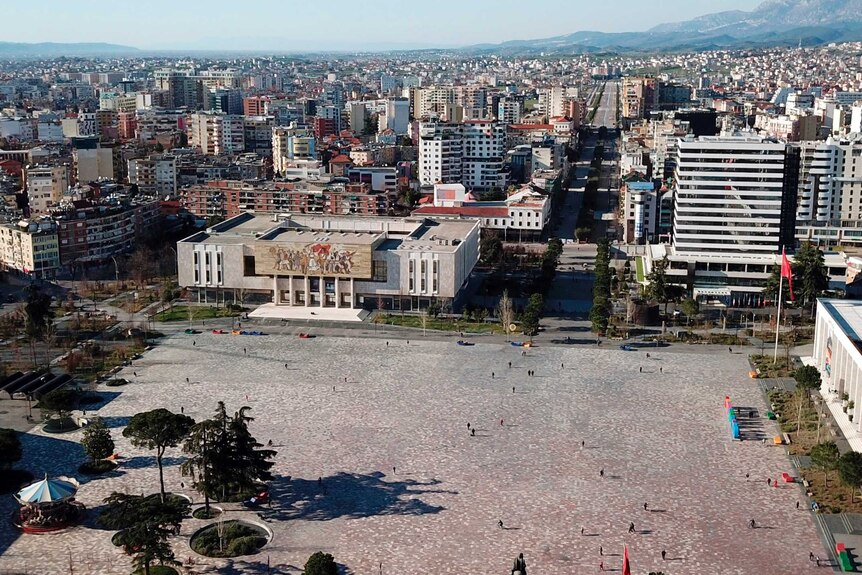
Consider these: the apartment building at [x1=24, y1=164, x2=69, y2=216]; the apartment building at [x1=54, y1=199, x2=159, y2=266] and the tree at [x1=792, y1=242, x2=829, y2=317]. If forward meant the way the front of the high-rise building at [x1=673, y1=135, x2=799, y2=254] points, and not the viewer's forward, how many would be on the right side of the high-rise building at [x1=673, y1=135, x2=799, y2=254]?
2

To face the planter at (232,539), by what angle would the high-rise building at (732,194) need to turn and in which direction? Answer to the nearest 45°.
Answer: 0° — it already faces it

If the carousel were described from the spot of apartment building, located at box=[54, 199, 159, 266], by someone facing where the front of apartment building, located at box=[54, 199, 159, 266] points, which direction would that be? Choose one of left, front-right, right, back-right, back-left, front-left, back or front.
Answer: front-right

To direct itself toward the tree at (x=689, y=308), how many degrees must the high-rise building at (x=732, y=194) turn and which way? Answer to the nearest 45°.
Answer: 0° — it already faces it

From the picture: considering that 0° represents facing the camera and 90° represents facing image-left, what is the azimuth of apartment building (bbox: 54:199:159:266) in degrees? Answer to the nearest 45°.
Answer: approximately 315°

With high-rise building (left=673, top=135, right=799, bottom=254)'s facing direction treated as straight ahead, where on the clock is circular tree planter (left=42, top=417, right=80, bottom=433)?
The circular tree planter is roughly at 1 o'clock from the high-rise building.

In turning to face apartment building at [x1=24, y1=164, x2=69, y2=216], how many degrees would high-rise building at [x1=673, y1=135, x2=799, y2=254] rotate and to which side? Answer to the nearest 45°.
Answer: approximately 90° to its right

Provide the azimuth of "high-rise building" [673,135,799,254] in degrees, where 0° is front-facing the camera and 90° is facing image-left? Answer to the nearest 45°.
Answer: approximately 0°

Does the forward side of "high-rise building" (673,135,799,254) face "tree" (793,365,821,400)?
yes

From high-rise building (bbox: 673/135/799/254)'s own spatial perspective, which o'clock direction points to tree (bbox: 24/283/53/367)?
The tree is roughly at 2 o'clock from the high-rise building.

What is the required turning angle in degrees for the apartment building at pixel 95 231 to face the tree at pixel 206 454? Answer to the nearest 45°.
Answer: approximately 45° to its right
